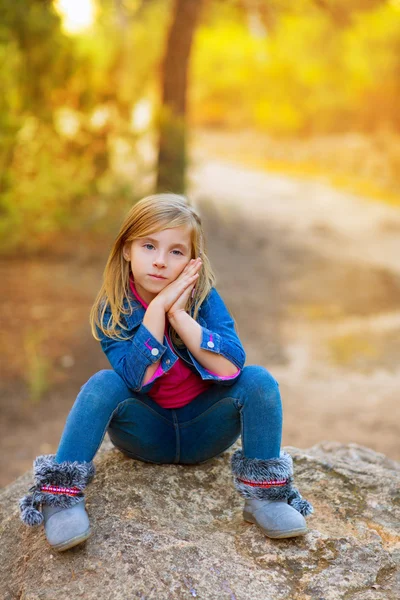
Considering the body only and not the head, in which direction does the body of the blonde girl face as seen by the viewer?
toward the camera
